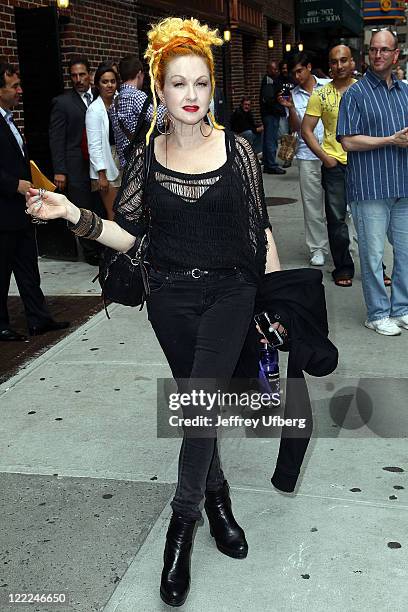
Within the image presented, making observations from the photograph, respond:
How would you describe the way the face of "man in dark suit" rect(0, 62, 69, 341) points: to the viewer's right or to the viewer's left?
to the viewer's right

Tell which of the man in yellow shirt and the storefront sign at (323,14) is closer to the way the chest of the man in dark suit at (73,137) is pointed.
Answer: the man in yellow shirt

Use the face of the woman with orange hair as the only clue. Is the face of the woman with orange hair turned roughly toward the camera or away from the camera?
toward the camera

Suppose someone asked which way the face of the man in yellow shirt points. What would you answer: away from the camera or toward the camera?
toward the camera

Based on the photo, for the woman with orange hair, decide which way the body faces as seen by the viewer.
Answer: toward the camera

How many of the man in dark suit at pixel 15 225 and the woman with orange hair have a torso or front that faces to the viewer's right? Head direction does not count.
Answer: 1

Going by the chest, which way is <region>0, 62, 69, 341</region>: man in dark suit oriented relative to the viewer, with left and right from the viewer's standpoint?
facing to the right of the viewer

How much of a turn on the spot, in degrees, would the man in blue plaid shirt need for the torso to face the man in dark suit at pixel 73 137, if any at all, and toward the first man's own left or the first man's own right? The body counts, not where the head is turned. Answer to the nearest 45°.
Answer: approximately 90° to the first man's own left

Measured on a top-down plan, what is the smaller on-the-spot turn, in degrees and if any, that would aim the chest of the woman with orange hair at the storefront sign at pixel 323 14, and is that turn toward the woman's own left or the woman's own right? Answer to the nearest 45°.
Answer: approximately 180°

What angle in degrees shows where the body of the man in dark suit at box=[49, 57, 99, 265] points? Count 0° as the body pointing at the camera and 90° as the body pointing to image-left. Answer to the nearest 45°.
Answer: approximately 315°

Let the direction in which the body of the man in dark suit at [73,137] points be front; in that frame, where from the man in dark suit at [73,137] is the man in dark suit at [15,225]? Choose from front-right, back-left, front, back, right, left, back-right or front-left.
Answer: front-right
